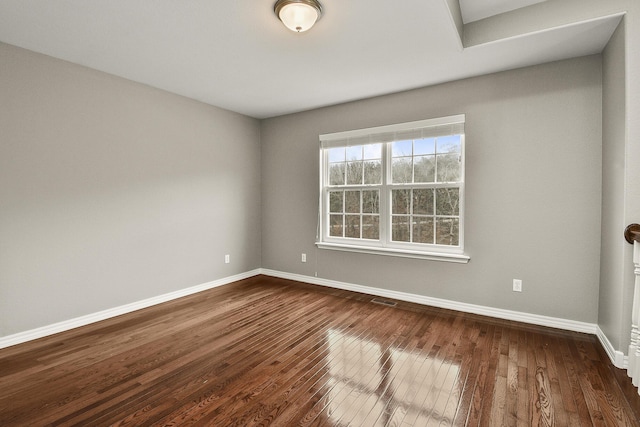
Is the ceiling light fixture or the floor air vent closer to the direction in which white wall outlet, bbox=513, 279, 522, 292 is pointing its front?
the ceiling light fixture

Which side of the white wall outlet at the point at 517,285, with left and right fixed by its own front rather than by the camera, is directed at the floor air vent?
right

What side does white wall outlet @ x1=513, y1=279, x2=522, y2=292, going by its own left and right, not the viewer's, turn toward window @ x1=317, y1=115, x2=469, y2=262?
right

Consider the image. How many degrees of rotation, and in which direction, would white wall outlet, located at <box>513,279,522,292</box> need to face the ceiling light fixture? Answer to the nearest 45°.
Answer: approximately 45° to its right

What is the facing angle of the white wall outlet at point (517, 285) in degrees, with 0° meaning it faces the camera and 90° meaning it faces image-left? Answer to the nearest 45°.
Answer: approximately 0°

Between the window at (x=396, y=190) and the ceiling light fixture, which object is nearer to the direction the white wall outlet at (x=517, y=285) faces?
the ceiling light fixture
